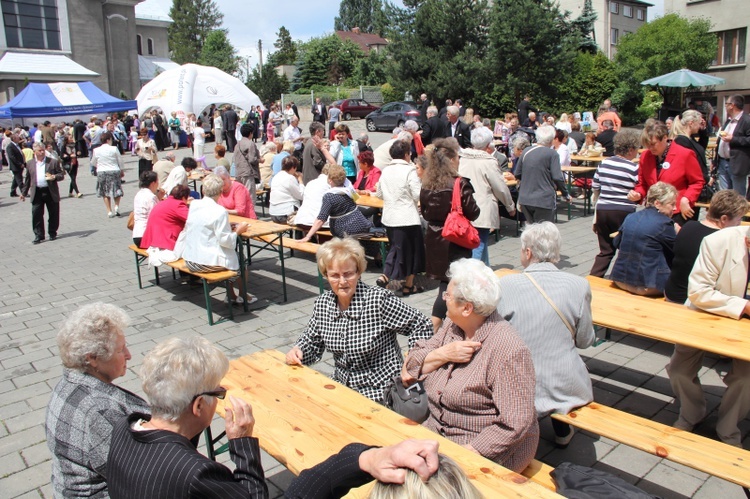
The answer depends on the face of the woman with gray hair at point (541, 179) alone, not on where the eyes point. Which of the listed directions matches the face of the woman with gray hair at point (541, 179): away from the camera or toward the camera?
away from the camera

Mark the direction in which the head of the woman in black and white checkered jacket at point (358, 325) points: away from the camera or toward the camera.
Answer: toward the camera

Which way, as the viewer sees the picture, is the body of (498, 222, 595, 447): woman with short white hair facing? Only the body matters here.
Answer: away from the camera

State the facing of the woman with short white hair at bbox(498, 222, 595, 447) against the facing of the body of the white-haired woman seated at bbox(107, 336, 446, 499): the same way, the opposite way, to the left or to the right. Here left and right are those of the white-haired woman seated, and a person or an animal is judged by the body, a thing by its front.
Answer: the same way

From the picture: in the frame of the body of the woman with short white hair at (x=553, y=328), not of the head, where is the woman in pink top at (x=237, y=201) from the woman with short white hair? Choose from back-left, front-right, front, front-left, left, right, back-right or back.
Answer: front-left

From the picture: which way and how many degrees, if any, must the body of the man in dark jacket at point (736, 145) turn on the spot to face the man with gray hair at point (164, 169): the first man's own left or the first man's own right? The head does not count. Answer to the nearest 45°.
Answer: approximately 45° to the first man's own right

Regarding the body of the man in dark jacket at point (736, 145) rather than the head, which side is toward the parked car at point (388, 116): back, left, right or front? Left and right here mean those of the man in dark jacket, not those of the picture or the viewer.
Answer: right

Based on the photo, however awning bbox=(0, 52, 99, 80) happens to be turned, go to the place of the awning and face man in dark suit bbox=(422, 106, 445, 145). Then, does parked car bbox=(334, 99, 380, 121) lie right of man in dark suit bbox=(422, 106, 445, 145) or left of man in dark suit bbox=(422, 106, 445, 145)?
left

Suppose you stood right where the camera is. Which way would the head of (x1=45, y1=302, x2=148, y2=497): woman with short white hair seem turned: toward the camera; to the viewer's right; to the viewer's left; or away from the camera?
to the viewer's right

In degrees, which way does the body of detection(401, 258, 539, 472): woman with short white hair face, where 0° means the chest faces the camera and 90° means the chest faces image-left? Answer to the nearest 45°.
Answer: approximately 45°

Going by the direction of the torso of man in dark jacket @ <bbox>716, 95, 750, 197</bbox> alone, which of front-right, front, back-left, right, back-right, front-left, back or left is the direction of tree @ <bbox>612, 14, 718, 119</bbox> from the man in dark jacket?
back-right

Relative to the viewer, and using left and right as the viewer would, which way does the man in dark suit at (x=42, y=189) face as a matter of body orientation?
facing the viewer
